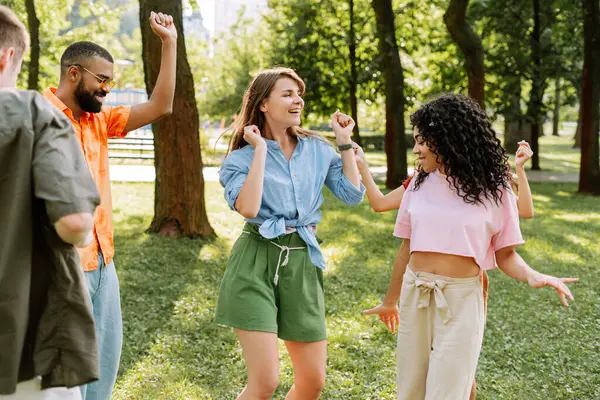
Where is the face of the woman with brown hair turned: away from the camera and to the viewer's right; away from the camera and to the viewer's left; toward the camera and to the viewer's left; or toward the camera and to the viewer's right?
toward the camera and to the viewer's right

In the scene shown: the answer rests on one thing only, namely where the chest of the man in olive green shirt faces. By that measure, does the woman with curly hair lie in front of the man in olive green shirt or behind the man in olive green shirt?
in front

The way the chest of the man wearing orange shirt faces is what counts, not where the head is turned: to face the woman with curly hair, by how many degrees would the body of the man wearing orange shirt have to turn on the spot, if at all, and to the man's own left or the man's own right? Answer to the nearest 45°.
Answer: approximately 45° to the man's own left

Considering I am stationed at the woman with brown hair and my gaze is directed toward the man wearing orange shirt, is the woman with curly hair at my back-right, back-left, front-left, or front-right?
back-left

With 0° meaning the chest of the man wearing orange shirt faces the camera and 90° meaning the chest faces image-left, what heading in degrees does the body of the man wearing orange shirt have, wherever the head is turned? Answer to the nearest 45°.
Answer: approximately 315°

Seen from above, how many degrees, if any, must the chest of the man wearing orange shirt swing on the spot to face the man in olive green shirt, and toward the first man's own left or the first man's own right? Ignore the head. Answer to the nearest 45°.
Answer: approximately 45° to the first man's own right

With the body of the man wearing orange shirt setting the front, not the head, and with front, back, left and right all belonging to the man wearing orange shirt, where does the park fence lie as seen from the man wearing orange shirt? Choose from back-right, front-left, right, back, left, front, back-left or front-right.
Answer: back-left

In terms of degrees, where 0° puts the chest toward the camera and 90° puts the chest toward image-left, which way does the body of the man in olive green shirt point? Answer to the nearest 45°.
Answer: approximately 225°

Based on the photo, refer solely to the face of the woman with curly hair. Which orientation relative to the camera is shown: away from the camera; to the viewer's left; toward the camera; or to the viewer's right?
to the viewer's left

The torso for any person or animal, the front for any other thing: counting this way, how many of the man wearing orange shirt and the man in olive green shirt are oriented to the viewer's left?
0

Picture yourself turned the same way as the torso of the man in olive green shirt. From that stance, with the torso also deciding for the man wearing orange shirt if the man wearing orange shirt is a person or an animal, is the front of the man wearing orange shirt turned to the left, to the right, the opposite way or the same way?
to the right

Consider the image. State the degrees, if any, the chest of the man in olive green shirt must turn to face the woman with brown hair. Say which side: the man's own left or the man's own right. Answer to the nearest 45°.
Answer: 0° — they already face them

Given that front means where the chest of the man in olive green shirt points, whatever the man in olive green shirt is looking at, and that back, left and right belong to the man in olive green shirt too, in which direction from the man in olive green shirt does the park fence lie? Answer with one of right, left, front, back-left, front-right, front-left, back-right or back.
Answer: front-left
